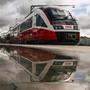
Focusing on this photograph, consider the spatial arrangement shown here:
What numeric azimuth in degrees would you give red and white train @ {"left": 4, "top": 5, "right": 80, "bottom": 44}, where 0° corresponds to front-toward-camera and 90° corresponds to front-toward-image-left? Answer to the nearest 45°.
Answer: approximately 315°
